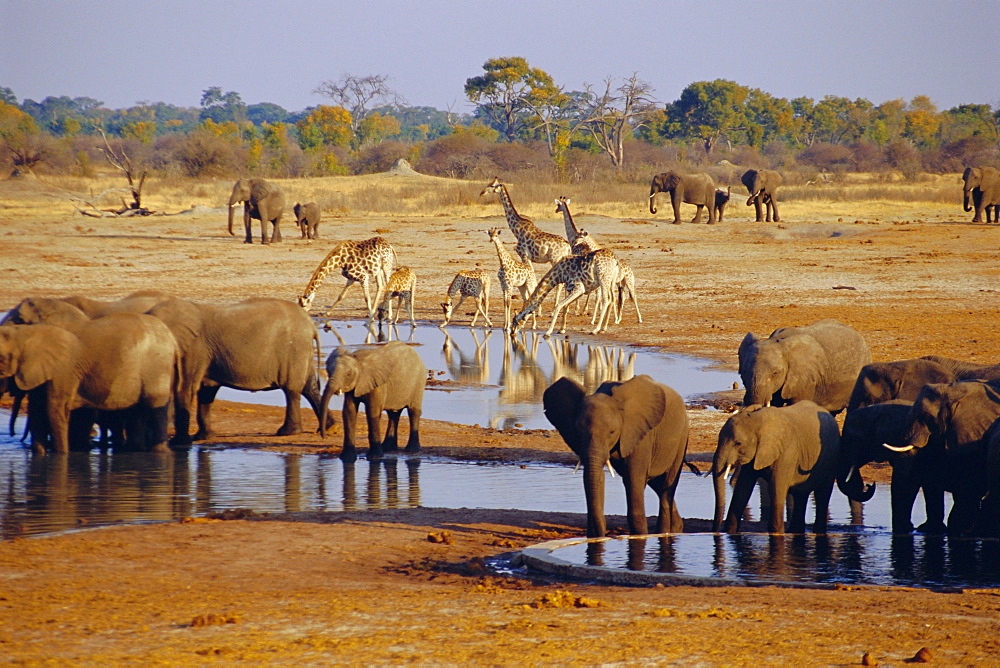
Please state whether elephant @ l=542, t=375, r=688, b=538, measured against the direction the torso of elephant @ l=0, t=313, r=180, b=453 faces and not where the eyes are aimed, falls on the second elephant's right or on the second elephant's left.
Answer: on the second elephant's left

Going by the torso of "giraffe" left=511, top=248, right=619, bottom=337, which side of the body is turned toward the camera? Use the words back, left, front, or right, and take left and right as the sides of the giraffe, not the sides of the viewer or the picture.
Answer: left

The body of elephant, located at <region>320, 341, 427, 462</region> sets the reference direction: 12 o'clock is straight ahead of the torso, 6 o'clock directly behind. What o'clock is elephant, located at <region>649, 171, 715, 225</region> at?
elephant, located at <region>649, 171, 715, 225</region> is roughly at 5 o'clock from elephant, located at <region>320, 341, 427, 462</region>.

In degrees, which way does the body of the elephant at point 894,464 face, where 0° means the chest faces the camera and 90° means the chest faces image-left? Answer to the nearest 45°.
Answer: approximately 90°

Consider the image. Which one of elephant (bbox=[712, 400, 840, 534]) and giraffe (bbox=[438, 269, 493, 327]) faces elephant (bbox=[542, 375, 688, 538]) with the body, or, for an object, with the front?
elephant (bbox=[712, 400, 840, 534])

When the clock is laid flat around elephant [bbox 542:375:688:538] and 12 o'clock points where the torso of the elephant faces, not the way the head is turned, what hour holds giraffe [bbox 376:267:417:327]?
The giraffe is roughly at 4 o'clock from the elephant.

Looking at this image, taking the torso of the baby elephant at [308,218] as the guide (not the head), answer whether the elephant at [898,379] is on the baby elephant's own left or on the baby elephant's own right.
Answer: on the baby elephant's own left

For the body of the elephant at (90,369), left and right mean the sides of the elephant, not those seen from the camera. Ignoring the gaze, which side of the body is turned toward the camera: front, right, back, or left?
left

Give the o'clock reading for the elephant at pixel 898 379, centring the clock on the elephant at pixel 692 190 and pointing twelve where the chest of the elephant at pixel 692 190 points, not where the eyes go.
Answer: the elephant at pixel 898 379 is roughly at 9 o'clock from the elephant at pixel 692 190.
